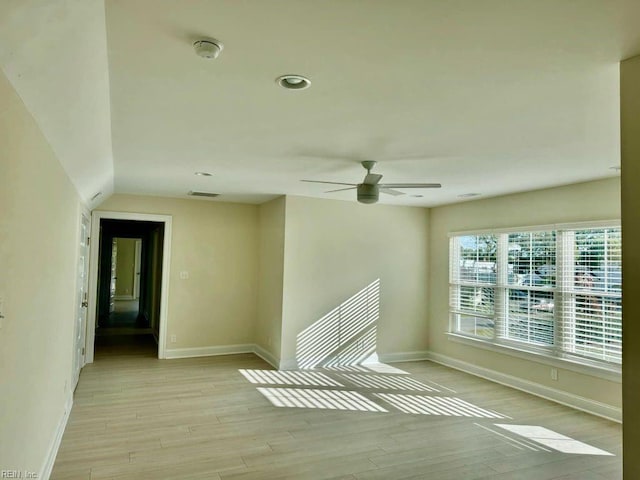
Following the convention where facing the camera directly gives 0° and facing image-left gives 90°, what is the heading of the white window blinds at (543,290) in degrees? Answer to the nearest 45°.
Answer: approximately 45°

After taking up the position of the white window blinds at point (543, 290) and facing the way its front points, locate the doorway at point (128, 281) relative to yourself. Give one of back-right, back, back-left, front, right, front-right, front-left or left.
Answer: front-right

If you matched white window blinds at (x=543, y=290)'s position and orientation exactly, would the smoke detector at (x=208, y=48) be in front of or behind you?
in front
